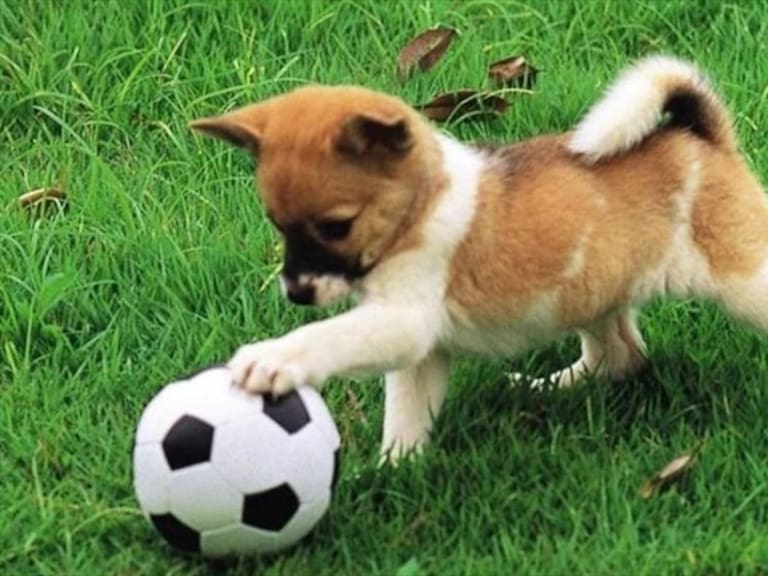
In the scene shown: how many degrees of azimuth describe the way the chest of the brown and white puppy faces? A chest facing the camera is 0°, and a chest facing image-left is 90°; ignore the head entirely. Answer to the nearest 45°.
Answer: approximately 90°

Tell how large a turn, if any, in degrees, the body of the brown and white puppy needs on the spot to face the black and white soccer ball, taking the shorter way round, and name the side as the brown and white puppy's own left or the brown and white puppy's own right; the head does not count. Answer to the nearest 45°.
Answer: approximately 45° to the brown and white puppy's own left

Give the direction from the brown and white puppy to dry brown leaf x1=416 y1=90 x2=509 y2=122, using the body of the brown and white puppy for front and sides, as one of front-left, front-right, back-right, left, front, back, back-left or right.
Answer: right

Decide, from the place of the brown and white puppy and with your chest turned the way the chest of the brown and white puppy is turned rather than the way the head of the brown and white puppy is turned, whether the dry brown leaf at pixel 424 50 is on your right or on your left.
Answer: on your right

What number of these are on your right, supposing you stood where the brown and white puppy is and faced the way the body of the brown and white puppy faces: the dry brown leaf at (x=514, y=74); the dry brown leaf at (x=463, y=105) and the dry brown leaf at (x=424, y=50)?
3

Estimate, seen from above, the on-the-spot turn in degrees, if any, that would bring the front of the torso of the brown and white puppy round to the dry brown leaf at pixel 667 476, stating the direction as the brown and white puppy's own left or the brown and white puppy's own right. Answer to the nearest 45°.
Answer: approximately 135° to the brown and white puppy's own left

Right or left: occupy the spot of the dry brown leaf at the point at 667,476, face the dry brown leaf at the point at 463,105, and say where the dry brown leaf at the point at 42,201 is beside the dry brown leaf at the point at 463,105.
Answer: left

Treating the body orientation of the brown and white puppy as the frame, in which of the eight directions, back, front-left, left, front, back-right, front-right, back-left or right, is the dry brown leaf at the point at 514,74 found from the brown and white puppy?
right

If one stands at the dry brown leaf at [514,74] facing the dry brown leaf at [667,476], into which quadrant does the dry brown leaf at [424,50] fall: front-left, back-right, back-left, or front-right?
back-right
